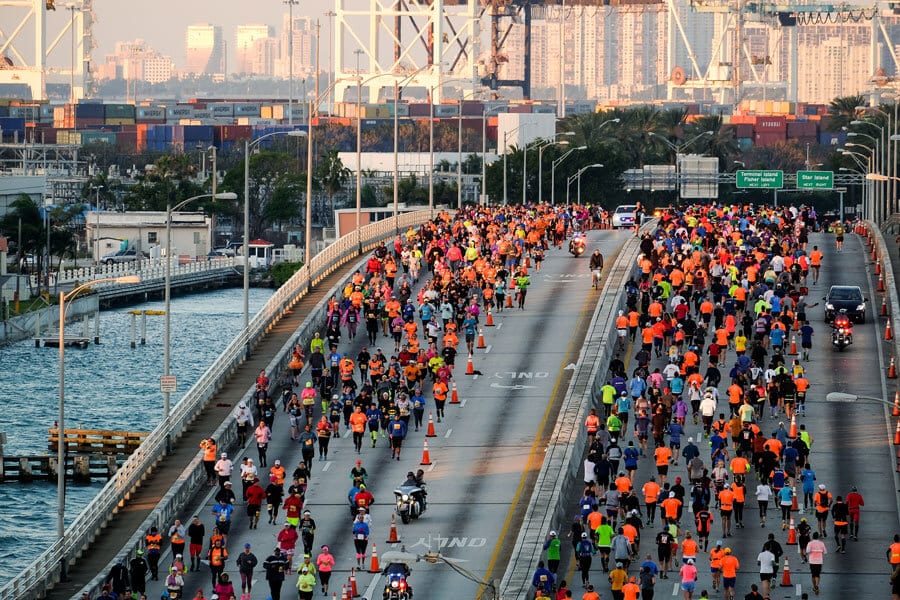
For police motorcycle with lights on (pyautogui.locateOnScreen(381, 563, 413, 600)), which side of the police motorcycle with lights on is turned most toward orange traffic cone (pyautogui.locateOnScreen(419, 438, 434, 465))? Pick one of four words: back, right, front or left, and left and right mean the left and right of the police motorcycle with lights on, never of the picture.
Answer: back

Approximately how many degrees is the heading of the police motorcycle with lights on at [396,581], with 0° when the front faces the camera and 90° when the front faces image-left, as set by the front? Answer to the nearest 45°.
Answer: approximately 0°

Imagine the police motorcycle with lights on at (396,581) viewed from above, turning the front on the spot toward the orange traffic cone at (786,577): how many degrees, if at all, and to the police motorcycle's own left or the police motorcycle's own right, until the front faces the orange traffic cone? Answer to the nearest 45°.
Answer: approximately 90° to the police motorcycle's own left

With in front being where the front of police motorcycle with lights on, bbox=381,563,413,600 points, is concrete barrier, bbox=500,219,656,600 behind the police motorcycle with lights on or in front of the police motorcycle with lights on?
behind

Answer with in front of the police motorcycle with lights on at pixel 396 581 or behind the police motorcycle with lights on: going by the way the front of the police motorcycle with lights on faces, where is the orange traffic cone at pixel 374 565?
behind
